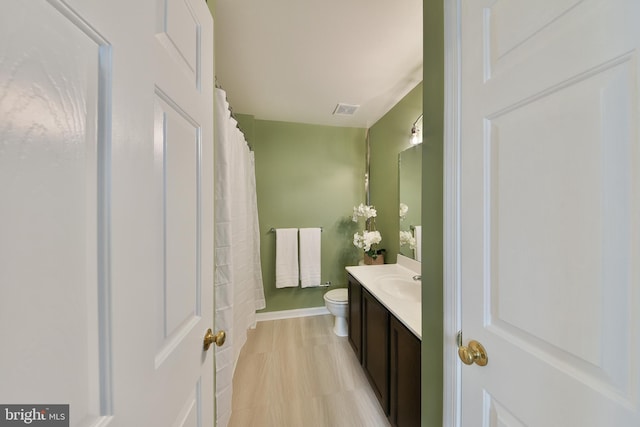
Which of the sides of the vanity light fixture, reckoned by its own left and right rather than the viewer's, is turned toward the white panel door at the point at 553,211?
left

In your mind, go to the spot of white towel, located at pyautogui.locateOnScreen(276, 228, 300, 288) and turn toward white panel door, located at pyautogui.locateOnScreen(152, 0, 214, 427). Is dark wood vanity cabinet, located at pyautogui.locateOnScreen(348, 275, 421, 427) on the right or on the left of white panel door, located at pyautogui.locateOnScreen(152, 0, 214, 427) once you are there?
left

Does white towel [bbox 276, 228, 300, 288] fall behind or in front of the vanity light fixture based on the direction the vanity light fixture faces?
in front

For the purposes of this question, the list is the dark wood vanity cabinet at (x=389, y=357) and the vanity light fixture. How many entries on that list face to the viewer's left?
2

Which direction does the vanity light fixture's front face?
to the viewer's left

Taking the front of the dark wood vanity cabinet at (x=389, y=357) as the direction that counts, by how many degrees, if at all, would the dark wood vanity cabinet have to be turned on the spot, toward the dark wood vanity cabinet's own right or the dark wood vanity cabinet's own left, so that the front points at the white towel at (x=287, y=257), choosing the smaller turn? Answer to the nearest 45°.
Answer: approximately 45° to the dark wood vanity cabinet's own right

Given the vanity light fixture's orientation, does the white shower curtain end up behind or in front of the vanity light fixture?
in front

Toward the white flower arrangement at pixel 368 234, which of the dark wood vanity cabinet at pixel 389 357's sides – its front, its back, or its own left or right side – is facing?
right

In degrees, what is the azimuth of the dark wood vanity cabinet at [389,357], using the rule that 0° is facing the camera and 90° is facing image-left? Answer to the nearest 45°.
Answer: approximately 90°

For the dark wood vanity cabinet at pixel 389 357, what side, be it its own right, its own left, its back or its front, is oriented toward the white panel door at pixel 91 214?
left
